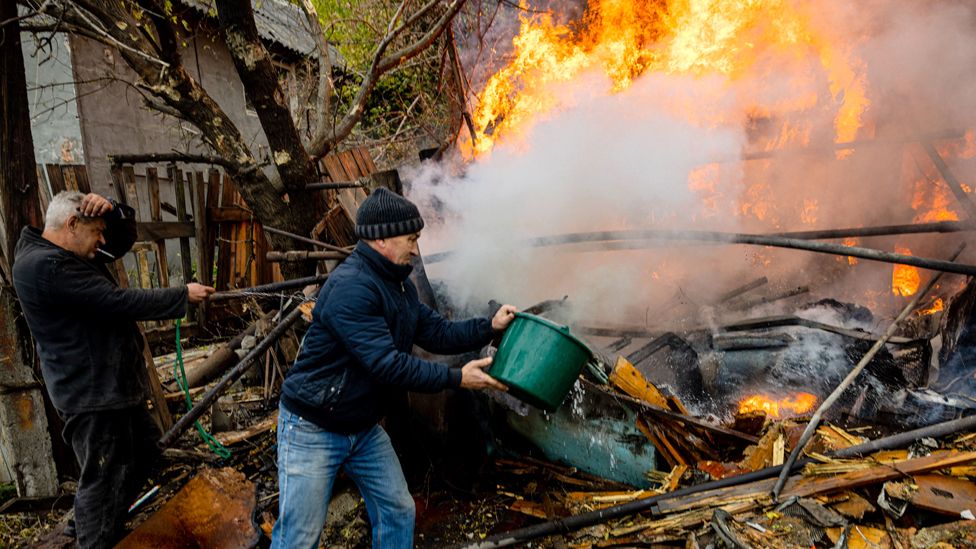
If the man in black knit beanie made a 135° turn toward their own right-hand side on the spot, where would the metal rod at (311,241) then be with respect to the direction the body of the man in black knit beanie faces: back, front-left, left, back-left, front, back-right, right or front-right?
back-right

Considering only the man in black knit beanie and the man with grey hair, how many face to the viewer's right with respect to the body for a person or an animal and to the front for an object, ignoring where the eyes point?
2

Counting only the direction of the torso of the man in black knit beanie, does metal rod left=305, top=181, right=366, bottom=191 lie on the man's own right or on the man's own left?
on the man's own left

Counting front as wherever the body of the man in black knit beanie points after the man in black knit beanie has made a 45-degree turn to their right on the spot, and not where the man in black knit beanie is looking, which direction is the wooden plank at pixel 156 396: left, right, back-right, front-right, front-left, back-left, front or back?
back

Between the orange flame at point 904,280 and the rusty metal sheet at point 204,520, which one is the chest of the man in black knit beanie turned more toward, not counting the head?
the orange flame

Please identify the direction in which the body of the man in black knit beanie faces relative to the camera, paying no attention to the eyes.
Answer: to the viewer's right

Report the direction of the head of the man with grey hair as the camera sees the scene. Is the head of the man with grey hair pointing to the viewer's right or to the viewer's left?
to the viewer's right

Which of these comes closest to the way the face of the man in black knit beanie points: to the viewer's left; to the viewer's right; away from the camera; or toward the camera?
to the viewer's right

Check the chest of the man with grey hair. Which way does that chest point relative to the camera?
to the viewer's right

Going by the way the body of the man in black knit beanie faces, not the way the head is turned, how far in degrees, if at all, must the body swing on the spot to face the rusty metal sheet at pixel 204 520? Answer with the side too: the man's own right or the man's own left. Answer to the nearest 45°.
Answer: approximately 135° to the man's own left

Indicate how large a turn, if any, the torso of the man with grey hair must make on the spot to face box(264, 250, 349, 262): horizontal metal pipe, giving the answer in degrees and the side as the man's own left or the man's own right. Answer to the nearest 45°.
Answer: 0° — they already face it

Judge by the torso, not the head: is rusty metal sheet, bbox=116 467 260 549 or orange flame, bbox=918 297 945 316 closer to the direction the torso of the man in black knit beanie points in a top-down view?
the orange flame
